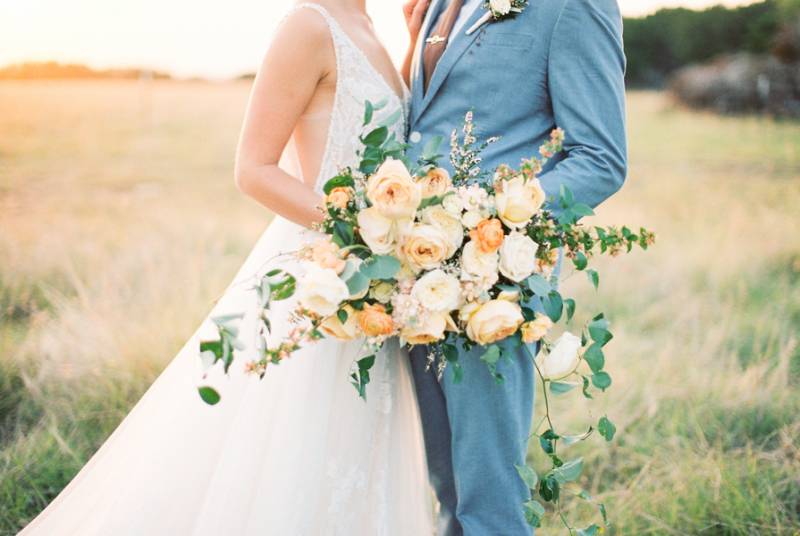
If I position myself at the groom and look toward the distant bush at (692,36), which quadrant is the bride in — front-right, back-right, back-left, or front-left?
back-left

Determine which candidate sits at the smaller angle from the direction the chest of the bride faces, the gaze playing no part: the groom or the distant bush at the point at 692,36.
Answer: the groom

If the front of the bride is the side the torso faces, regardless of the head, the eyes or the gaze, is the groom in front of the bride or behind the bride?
in front

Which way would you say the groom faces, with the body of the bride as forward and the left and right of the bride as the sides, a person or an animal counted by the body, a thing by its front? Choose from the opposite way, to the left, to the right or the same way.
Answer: to the right

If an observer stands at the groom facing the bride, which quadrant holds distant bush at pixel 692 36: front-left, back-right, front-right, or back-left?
back-right

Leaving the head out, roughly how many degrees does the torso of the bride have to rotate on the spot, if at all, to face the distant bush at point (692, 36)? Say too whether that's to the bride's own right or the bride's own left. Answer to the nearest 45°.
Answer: approximately 90° to the bride's own left

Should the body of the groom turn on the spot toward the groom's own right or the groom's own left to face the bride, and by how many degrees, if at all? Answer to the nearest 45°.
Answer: approximately 45° to the groom's own right

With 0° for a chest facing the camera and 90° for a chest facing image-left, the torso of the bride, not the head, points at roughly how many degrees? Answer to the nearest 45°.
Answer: approximately 315°

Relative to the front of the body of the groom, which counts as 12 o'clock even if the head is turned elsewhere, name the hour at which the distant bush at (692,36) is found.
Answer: The distant bush is roughly at 5 o'clock from the groom.

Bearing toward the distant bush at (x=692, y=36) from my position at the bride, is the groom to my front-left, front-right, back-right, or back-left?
front-right

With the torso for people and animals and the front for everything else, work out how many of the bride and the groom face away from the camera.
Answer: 0

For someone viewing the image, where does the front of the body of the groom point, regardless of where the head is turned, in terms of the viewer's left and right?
facing the viewer and to the left of the viewer
